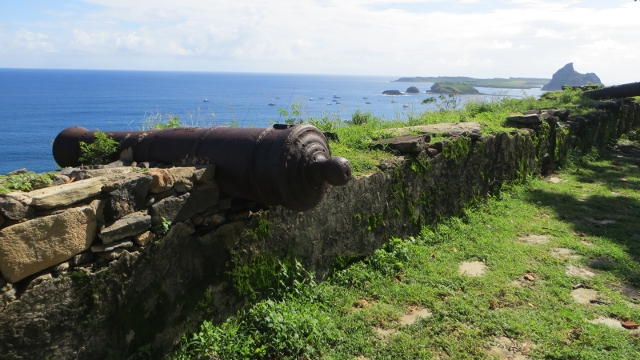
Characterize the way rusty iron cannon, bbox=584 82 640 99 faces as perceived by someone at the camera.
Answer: facing to the left of the viewer

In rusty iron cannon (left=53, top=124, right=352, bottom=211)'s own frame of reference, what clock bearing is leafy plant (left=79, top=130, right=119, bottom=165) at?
The leafy plant is roughly at 12 o'clock from the rusty iron cannon.

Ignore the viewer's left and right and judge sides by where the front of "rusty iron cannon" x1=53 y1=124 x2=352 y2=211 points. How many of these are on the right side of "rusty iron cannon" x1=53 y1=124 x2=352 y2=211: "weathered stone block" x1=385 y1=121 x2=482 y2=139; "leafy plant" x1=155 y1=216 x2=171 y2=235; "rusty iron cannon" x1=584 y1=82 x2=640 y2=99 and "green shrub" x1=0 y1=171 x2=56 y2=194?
2

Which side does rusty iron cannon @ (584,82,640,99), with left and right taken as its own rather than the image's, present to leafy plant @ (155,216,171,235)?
left

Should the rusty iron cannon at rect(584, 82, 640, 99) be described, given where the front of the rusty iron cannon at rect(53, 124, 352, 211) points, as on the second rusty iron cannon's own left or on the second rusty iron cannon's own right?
on the second rusty iron cannon's own right

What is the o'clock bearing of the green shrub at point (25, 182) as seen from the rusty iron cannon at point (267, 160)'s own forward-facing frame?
The green shrub is roughly at 10 o'clock from the rusty iron cannon.

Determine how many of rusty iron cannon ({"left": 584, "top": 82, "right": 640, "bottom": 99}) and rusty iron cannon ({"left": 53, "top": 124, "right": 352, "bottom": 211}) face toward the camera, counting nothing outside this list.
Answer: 0

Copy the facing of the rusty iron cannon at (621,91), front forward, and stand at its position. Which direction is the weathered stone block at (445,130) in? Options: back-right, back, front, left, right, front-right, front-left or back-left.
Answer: left

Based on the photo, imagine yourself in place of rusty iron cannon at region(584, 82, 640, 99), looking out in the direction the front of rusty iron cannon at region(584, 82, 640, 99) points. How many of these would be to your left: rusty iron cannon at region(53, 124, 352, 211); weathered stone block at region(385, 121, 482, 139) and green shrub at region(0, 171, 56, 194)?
3

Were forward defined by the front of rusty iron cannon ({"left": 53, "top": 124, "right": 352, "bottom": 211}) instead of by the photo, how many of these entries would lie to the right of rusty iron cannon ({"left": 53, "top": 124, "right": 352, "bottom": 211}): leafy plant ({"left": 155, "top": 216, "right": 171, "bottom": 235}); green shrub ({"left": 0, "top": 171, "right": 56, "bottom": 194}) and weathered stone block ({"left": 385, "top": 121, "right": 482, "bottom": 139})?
1

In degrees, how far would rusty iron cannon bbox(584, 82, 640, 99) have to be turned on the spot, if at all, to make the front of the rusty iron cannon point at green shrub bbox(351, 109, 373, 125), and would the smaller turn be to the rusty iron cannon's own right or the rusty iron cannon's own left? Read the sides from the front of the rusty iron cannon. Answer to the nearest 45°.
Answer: approximately 45° to the rusty iron cannon's own left

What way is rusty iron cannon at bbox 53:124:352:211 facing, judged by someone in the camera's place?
facing away from the viewer and to the left of the viewer

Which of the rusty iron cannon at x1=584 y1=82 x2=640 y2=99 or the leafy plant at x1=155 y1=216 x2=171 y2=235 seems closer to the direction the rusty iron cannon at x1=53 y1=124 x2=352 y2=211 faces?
the leafy plant
